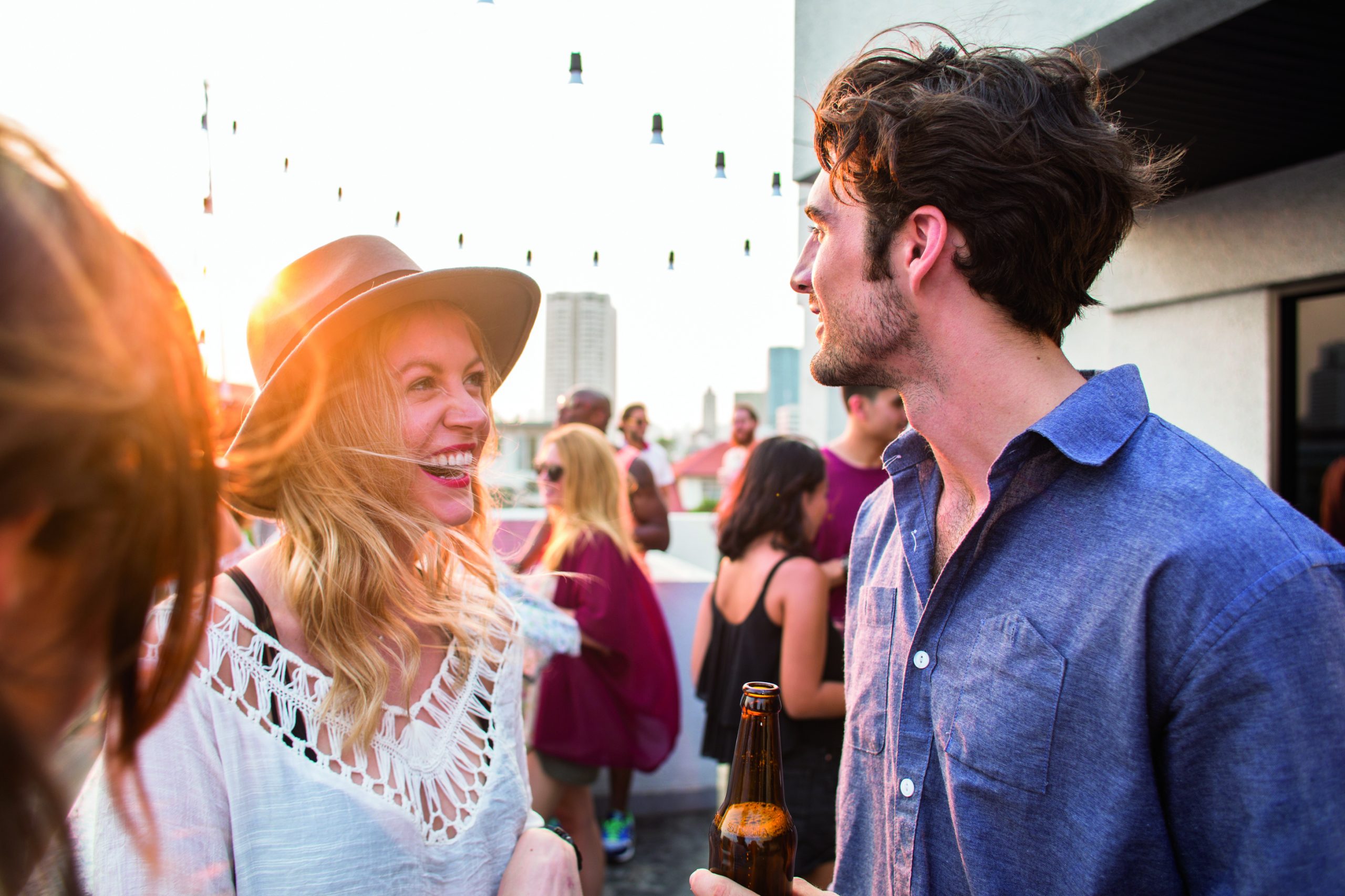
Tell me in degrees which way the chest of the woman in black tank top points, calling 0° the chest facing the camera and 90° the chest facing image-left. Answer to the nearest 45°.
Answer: approximately 225°

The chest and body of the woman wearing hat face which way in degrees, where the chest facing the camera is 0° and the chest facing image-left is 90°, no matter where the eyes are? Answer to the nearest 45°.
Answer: approximately 315°

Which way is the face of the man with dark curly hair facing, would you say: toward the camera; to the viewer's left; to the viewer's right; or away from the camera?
to the viewer's left

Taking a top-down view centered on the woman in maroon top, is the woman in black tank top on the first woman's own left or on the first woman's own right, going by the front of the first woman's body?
on the first woman's own left

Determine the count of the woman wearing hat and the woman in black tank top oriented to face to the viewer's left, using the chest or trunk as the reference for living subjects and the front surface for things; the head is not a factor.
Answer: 0

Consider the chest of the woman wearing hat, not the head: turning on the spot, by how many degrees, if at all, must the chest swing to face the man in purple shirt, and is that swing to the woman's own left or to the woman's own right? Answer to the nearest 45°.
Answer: approximately 90° to the woman's own left

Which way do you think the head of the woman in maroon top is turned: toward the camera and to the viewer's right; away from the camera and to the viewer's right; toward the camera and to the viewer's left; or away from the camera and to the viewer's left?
toward the camera and to the viewer's left

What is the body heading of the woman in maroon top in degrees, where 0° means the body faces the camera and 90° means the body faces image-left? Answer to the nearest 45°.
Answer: approximately 90°

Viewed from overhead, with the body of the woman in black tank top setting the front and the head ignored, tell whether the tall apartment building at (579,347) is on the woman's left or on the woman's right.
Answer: on the woman's left

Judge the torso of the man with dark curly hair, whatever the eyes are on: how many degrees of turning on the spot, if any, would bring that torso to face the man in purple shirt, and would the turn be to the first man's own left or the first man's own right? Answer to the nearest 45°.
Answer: approximately 135° to the first man's own right

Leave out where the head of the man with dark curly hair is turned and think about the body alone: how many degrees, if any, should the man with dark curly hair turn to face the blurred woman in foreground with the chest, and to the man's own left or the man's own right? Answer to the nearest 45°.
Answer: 0° — they already face them
